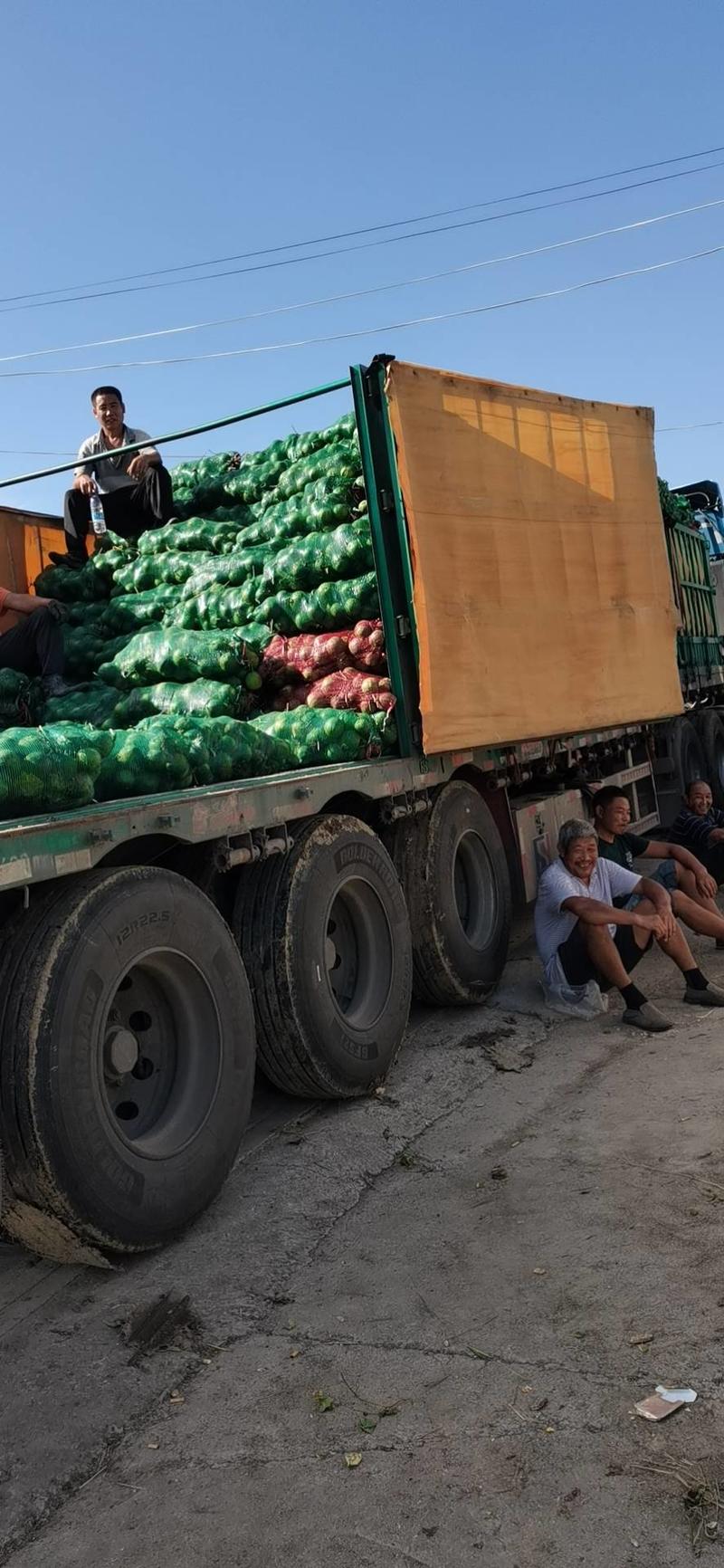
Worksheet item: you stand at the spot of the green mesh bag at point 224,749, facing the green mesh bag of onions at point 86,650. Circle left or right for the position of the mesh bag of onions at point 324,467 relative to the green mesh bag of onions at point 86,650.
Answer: right

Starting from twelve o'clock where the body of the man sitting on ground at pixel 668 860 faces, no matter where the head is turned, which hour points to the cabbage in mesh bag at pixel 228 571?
The cabbage in mesh bag is roughly at 3 o'clock from the man sitting on ground.

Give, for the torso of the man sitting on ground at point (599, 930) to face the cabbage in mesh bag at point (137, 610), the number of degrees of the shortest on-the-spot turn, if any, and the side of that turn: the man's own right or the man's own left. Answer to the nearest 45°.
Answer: approximately 135° to the man's own right

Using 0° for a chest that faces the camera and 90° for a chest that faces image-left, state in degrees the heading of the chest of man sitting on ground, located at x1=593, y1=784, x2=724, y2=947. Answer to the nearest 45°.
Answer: approximately 315°

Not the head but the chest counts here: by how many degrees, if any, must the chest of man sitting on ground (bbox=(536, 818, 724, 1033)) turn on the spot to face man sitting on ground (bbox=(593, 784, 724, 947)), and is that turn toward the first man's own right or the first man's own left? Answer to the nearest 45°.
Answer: approximately 135° to the first man's own left

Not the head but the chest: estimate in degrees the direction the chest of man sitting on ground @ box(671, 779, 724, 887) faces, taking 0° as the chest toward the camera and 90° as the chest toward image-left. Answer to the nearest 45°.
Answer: approximately 315°

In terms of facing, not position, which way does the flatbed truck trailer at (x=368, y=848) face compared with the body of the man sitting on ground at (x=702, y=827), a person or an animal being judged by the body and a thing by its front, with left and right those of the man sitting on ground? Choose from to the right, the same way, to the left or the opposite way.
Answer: to the left
